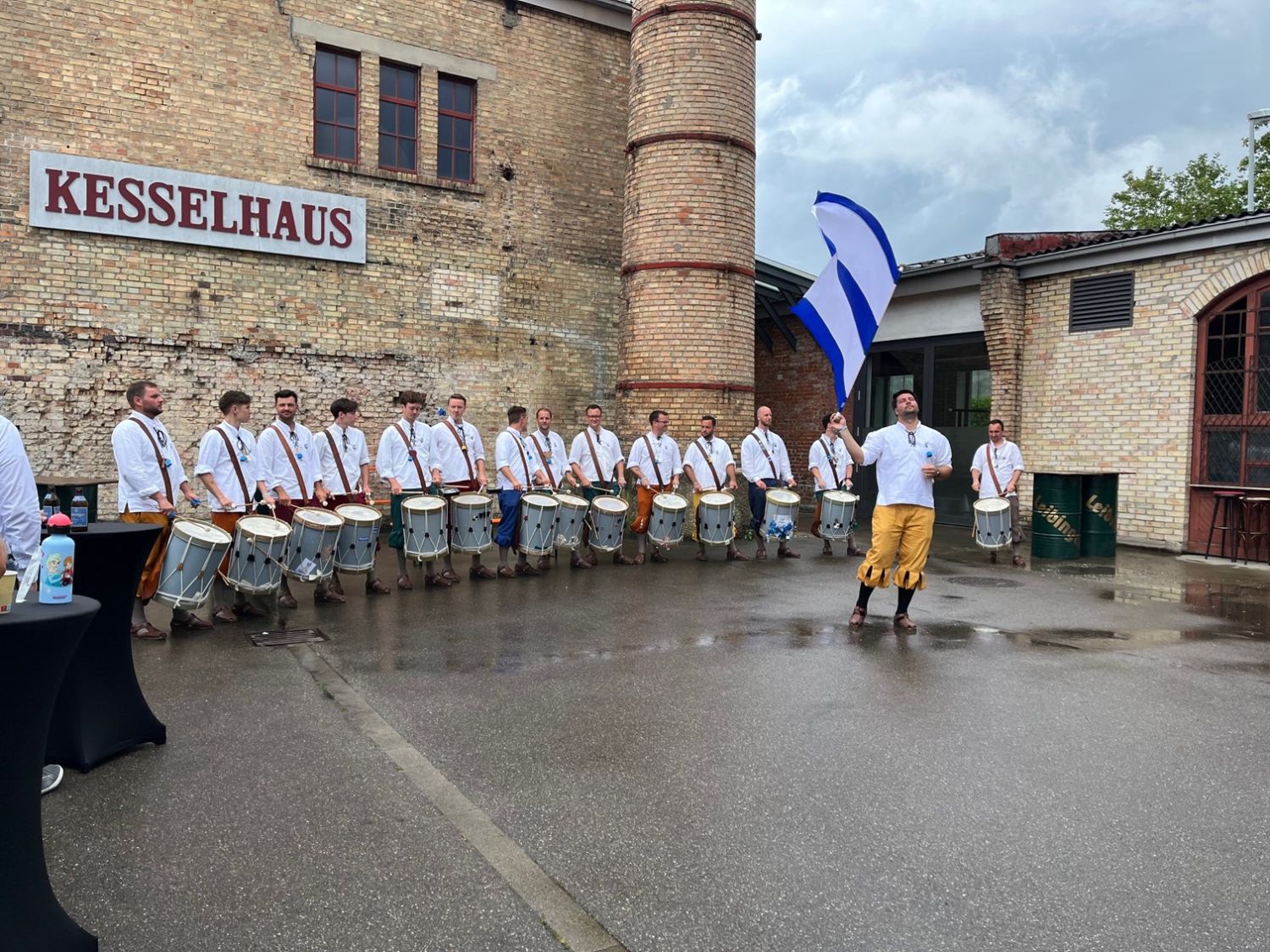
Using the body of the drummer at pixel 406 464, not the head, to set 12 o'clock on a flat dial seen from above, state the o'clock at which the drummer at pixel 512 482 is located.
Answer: the drummer at pixel 512 482 is roughly at 10 o'clock from the drummer at pixel 406 464.

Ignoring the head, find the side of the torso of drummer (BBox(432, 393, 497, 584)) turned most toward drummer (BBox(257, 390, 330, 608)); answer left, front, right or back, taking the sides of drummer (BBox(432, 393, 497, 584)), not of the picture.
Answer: right

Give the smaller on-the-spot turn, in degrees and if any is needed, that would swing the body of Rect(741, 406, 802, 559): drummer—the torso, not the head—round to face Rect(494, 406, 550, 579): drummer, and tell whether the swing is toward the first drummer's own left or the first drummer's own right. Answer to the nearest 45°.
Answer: approximately 90° to the first drummer's own right

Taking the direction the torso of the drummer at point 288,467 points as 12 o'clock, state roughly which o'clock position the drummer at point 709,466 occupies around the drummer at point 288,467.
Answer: the drummer at point 709,466 is roughly at 10 o'clock from the drummer at point 288,467.

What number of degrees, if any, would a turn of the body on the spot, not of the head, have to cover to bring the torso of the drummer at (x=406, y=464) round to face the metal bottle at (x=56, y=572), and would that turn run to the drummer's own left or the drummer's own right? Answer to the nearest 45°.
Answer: approximately 45° to the drummer's own right

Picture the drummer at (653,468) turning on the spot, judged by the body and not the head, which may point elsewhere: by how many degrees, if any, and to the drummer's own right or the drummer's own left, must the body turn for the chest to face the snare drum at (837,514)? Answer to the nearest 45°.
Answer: approximately 45° to the drummer's own left

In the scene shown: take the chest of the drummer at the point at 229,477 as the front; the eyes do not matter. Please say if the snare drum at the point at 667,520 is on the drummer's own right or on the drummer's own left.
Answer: on the drummer's own left

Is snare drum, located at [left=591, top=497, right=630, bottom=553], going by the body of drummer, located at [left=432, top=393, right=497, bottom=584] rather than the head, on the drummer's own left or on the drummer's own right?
on the drummer's own left
